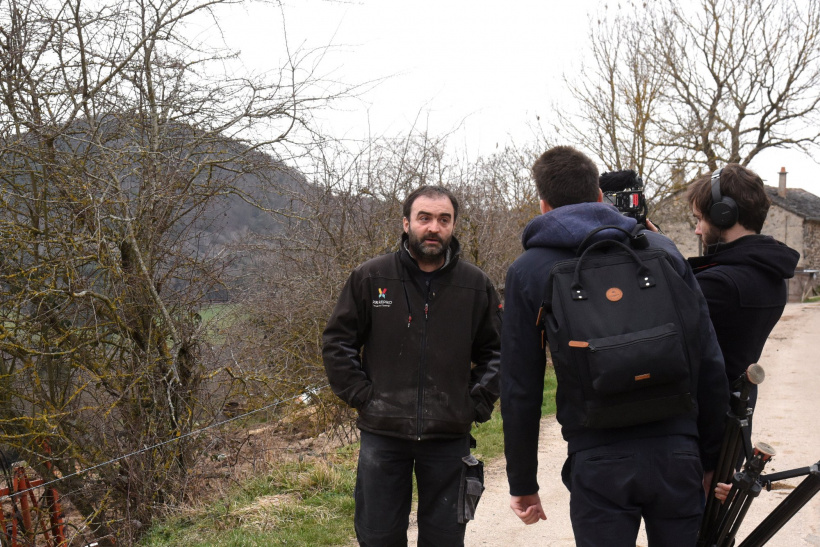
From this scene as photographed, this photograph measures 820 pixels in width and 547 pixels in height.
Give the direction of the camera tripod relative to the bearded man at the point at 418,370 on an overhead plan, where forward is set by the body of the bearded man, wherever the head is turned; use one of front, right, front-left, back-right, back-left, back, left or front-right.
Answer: front-left

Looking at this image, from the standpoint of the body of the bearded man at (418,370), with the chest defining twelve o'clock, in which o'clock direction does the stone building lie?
The stone building is roughly at 7 o'clock from the bearded man.

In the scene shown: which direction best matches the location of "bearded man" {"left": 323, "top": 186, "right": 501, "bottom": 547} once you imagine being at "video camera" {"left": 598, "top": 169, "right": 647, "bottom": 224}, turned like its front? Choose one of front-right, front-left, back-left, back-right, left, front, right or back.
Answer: front

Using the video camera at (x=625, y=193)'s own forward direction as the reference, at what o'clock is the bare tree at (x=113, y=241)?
The bare tree is roughly at 1 o'clock from the video camera.

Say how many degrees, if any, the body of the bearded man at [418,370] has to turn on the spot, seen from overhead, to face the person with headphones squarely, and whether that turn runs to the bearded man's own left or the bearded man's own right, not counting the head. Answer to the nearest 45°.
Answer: approximately 45° to the bearded man's own left

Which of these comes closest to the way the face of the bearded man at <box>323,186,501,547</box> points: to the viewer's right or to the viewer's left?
to the viewer's right

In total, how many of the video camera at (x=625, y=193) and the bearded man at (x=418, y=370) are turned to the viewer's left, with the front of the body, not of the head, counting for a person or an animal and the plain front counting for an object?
1

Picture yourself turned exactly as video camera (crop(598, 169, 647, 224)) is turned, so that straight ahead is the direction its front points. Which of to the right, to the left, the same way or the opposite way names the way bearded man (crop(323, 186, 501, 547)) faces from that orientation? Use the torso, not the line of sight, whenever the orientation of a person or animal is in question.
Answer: to the left

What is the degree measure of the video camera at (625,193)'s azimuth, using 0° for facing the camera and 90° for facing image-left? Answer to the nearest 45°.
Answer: approximately 90°

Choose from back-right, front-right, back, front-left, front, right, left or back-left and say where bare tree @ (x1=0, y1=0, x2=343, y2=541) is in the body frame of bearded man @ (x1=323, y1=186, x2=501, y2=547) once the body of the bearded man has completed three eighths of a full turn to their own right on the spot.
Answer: front
